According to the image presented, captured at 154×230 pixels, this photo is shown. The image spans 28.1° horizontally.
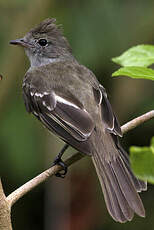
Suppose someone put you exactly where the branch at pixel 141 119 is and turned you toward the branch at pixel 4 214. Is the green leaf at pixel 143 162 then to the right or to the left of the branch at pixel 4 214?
left

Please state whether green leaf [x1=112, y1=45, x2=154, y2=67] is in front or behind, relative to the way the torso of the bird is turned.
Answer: behind

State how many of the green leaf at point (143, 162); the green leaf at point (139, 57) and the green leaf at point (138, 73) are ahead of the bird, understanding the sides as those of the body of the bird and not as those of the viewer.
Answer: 0

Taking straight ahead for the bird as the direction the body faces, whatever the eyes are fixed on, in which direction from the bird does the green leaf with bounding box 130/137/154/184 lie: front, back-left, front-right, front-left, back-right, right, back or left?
back-right

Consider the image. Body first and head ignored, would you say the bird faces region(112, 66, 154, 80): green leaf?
no

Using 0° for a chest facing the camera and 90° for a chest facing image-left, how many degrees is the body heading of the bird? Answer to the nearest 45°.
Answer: approximately 135°
